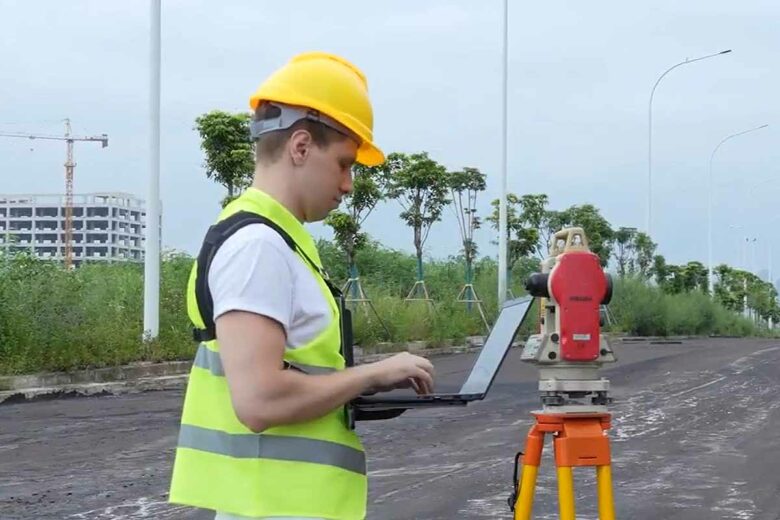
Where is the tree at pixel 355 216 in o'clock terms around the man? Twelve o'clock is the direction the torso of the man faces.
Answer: The tree is roughly at 9 o'clock from the man.

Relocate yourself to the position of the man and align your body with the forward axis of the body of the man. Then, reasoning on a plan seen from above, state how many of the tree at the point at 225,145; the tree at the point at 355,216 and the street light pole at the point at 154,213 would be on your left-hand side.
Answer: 3

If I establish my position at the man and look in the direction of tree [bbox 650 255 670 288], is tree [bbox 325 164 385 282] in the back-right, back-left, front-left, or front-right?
front-left

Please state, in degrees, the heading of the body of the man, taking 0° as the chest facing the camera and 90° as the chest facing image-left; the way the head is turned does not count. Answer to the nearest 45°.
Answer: approximately 270°

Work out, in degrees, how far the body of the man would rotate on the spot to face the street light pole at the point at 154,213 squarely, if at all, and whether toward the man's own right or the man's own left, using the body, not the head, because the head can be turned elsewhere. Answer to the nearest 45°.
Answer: approximately 90° to the man's own left

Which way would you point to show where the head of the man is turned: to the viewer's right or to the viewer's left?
to the viewer's right

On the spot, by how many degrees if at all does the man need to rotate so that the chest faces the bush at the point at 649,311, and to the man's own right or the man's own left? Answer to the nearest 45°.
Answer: approximately 90° to the man's own left

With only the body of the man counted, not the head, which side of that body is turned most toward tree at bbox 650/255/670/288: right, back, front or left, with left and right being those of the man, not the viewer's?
left

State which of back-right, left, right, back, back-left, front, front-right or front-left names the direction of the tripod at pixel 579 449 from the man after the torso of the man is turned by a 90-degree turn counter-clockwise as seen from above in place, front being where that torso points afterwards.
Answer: front-right

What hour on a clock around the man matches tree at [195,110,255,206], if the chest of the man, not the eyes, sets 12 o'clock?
The tree is roughly at 9 o'clock from the man.

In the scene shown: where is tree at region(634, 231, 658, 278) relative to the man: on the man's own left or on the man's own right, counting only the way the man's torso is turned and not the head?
on the man's own left
